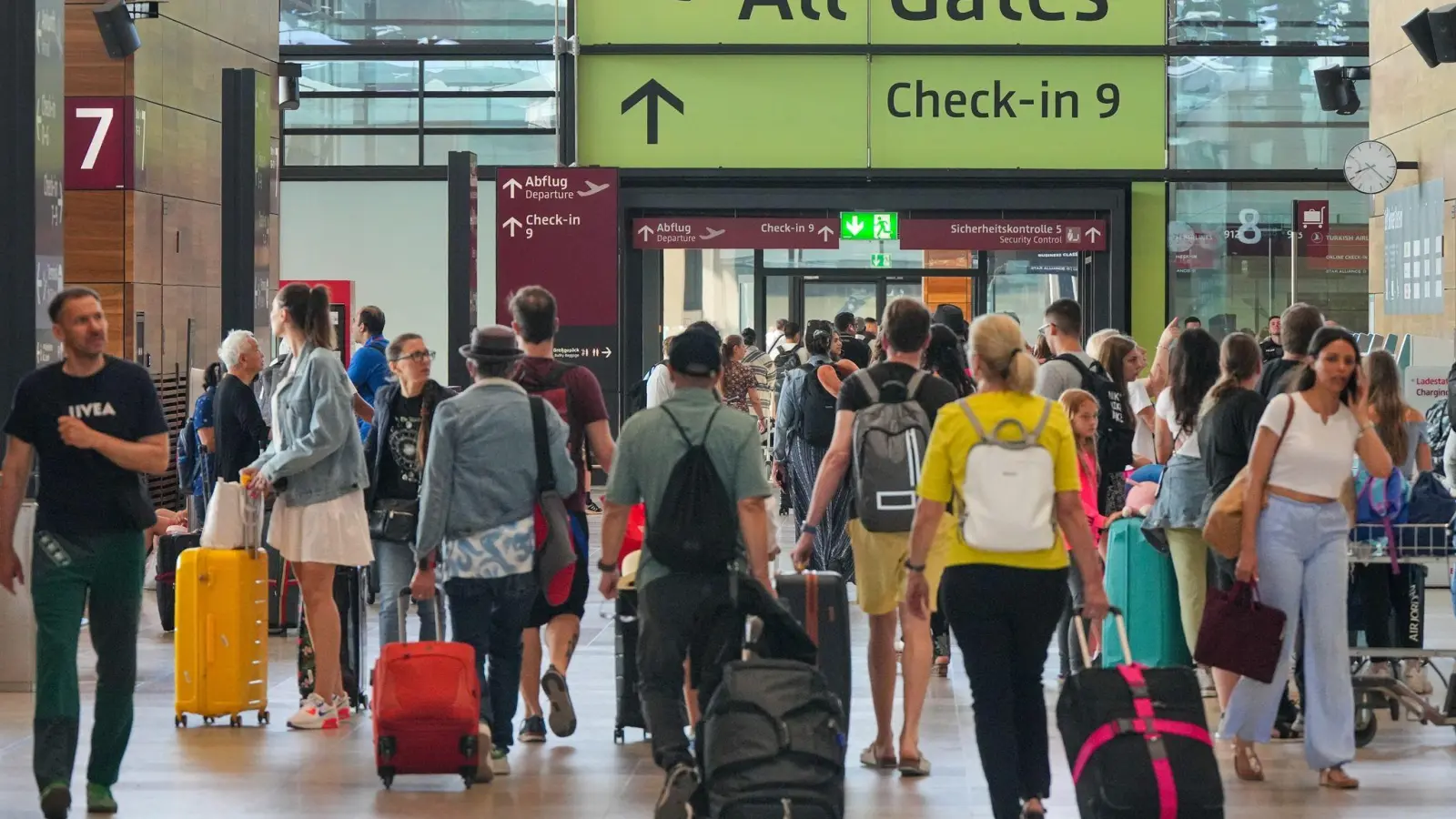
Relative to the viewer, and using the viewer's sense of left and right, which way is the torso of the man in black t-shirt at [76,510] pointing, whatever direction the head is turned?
facing the viewer

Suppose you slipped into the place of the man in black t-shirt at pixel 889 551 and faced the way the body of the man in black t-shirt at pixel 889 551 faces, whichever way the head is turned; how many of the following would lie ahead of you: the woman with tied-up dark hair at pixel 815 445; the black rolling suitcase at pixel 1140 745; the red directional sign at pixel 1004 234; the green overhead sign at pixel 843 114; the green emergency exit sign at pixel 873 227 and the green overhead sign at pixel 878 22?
5

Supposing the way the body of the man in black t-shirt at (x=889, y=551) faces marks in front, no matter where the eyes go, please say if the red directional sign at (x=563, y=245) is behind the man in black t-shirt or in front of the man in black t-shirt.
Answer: in front

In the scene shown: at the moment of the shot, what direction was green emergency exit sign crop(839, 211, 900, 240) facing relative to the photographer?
facing the viewer

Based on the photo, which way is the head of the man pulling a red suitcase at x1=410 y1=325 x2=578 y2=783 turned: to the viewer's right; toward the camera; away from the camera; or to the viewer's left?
away from the camera

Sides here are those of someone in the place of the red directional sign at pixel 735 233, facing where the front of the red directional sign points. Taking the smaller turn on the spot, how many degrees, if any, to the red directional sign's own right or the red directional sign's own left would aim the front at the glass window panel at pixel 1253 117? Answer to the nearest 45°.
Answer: approximately 90° to the red directional sign's own left

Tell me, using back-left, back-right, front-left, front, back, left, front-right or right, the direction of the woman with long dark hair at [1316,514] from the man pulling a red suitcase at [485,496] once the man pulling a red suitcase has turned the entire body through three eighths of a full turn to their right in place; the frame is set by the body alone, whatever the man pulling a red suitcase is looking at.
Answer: front-left

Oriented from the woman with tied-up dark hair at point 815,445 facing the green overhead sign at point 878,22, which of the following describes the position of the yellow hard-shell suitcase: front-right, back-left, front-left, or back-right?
back-left

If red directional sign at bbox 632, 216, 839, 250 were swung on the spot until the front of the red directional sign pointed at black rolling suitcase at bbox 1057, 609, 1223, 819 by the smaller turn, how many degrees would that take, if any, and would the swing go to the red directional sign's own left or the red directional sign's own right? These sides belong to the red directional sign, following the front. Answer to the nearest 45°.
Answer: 0° — it already faces it

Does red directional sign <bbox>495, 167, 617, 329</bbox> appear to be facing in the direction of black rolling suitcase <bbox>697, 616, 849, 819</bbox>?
yes

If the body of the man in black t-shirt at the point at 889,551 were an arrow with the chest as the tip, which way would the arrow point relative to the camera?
away from the camera

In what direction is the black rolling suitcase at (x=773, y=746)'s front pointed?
toward the camera

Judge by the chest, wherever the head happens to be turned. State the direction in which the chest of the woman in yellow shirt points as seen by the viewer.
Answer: away from the camera

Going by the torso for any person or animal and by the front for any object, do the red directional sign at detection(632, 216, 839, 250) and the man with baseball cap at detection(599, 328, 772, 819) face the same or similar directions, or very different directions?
very different directions

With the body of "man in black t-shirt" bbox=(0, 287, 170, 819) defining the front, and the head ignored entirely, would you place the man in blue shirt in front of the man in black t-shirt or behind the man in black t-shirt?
behind

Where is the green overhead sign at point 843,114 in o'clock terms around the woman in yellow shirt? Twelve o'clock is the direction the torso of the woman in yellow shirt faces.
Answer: The green overhead sign is roughly at 12 o'clock from the woman in yellow shirt.

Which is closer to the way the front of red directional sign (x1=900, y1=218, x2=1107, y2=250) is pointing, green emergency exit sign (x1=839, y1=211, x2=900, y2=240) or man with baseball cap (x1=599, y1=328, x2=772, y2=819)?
the man with baseball cap

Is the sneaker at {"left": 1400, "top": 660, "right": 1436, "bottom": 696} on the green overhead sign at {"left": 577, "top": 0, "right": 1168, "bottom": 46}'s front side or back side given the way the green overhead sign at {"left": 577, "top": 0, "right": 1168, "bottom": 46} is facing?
on the front side
